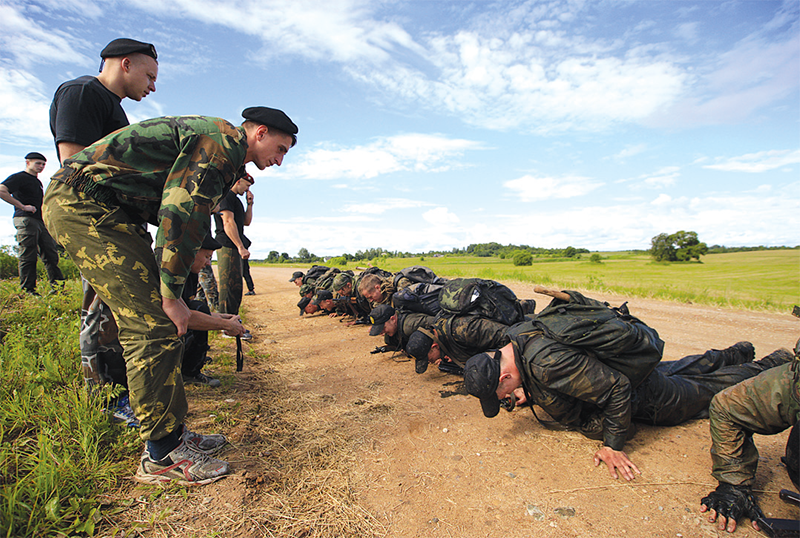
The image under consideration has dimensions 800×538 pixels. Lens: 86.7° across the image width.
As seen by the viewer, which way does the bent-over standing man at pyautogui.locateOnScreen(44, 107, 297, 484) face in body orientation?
to the viewer's right

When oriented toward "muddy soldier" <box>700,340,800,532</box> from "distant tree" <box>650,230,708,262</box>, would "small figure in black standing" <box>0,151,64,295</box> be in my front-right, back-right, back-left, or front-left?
front-right

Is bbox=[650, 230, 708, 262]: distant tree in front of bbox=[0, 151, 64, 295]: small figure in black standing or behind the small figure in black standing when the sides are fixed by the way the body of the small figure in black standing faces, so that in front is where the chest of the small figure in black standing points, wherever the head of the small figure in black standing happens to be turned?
in front

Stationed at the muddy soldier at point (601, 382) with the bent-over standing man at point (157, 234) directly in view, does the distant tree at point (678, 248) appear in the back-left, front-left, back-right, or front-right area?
back-right

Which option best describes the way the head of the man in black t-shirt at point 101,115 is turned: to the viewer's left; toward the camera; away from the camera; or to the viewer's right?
to the viewer's right

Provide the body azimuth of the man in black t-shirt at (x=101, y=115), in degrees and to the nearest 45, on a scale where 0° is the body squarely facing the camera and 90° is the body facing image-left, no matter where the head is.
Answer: approximately 270°

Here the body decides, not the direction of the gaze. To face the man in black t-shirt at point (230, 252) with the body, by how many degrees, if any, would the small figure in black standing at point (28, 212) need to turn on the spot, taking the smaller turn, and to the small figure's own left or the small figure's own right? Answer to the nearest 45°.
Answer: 0° — they already face them

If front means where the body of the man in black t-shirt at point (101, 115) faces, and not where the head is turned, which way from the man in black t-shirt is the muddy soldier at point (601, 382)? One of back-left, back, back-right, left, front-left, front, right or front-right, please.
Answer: front-right

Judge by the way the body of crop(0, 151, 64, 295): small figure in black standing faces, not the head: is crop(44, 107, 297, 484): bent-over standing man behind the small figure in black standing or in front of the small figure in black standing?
in front

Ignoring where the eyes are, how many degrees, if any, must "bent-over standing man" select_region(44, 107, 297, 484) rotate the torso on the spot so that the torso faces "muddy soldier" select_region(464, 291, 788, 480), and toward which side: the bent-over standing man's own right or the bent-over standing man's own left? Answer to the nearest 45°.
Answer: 0° — they already face them
